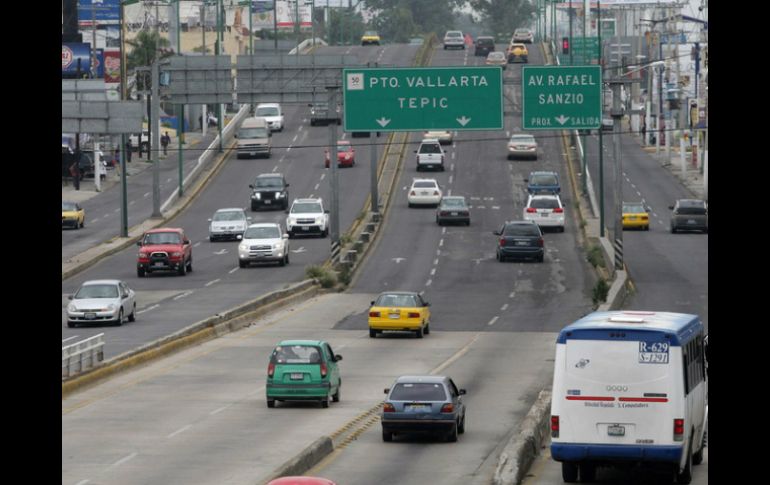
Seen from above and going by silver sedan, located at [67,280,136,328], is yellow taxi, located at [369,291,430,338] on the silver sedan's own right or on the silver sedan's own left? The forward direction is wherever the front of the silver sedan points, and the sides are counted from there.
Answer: on the silver sedan's own left

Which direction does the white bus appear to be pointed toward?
away from the camera

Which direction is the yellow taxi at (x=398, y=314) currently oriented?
away from the camera

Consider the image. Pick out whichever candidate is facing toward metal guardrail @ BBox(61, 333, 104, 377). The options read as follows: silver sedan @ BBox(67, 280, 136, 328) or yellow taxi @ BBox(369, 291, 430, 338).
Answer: the silver sedan

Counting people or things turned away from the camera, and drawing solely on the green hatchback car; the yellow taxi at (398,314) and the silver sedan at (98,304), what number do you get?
2

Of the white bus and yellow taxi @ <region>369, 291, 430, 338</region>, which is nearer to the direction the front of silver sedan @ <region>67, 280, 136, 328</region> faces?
the white bus

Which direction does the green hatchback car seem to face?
away from the camera

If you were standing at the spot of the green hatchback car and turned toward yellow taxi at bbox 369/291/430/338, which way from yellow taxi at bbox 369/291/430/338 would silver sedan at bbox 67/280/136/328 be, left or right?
left

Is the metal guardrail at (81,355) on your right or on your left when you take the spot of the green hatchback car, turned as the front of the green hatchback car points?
on your left

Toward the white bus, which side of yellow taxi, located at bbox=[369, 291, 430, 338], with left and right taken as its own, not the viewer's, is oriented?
back

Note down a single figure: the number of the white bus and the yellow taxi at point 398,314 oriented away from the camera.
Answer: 2

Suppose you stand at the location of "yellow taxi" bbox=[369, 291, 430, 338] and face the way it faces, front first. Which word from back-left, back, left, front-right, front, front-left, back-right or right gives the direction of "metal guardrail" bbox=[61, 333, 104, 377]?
back-left
